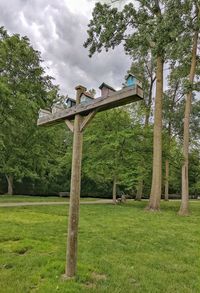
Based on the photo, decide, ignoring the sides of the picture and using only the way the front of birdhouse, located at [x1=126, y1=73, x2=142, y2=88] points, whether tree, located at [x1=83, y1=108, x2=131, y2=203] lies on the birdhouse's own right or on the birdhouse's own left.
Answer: on the birdhouse's own right

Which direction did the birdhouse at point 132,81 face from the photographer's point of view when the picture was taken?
facing the viewer and to the left of the viewer

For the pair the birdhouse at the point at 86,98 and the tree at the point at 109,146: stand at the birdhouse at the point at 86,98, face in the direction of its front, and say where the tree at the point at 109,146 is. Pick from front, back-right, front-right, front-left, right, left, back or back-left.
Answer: back-right

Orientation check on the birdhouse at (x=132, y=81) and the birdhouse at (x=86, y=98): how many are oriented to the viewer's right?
0

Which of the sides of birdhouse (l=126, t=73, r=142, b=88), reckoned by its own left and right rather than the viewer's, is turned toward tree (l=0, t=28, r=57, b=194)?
right

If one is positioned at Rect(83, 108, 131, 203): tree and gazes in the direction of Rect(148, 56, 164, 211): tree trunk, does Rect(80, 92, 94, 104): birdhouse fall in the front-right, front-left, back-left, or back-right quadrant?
front-right

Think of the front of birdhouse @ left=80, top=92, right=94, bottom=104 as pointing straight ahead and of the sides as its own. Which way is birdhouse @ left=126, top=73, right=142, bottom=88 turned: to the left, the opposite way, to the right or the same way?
the same way

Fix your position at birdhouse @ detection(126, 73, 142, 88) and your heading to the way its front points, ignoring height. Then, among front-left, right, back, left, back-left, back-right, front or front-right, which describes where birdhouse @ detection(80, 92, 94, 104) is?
right

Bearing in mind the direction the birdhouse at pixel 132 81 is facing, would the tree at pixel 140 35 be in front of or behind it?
behind

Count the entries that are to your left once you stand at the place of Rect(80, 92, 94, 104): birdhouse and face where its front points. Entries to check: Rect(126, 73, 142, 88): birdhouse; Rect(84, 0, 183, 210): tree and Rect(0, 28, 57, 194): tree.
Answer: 1
